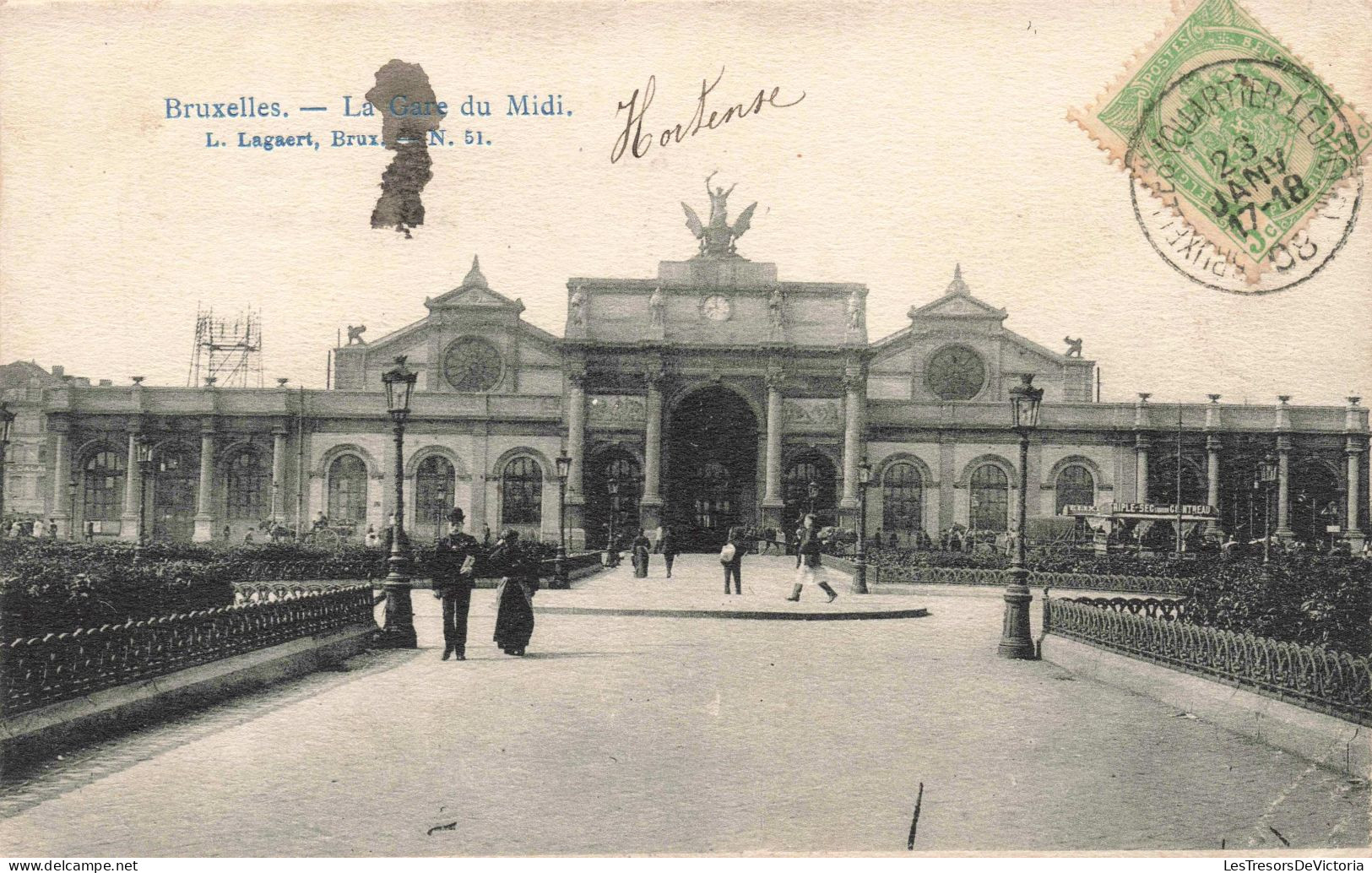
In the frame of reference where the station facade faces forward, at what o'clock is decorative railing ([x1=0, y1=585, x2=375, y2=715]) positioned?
The decorative railing is roughly at 12 o'clock from the station facade.

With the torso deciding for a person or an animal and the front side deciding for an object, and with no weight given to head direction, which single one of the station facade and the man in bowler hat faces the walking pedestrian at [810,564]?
the station facade

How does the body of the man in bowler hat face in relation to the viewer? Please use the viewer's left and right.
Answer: facing the viewer

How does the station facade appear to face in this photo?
toward the camera

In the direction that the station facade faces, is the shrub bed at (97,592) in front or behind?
in front

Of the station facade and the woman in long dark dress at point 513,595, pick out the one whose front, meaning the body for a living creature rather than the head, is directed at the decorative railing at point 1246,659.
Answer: the station facade
